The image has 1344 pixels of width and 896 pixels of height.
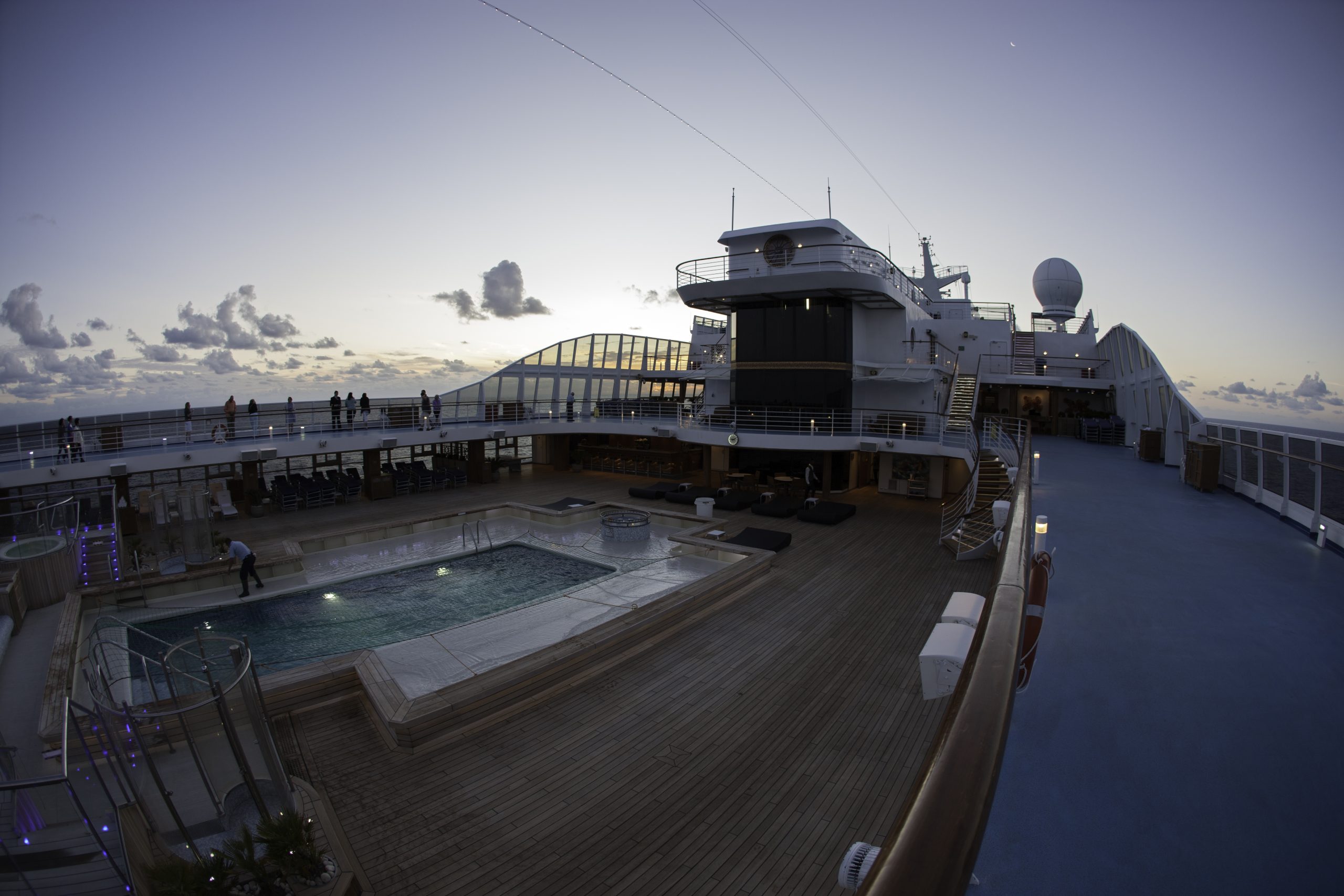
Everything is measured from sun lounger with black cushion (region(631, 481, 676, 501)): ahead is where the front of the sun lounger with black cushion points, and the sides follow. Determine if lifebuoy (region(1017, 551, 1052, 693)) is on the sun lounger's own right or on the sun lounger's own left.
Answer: on the sun lounger's own left

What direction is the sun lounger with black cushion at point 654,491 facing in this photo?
to the viewer's left

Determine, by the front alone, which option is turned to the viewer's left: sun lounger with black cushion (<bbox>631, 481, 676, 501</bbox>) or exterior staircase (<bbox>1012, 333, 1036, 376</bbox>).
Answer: the sun lounger with black cushion

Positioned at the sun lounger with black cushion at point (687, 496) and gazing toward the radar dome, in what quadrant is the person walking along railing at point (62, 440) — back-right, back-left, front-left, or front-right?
back-left

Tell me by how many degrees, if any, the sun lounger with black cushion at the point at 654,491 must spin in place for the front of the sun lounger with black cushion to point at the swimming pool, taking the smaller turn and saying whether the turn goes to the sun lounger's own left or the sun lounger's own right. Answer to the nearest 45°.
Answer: approximately 45° to the sun lounger's own left

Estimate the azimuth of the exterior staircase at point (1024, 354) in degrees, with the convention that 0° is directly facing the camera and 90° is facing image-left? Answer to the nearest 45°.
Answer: approximately 0°

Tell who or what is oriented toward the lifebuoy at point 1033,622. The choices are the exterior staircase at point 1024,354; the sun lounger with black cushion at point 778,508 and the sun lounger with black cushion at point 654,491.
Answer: the exterior staircase

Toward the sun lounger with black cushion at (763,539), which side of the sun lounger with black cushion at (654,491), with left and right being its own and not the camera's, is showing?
left
